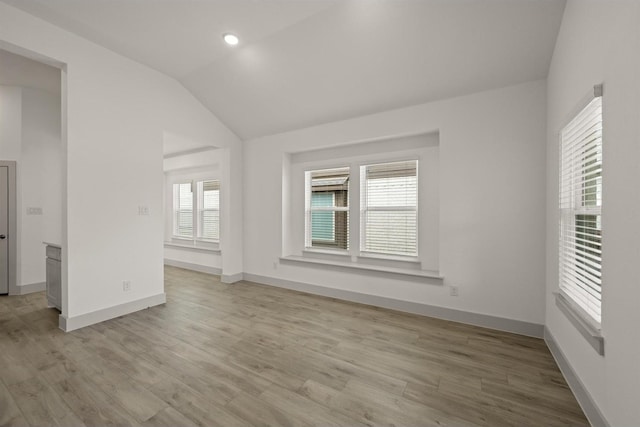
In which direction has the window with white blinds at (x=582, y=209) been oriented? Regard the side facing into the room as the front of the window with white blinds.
to the viewer's left

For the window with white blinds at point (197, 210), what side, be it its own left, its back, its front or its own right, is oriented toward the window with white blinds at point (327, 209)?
left

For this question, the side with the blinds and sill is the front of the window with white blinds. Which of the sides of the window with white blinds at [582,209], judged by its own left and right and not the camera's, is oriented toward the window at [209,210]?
front

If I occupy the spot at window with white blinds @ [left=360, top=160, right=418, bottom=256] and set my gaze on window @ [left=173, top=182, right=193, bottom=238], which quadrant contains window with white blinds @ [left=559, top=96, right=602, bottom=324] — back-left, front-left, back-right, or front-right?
back-left

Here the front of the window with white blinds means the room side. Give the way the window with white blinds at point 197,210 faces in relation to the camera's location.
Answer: facing the viewer and to the left of the viewer

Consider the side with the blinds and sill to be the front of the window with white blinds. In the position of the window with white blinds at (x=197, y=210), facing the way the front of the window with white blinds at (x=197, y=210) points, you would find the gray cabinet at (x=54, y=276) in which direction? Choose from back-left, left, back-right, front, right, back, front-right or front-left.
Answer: front

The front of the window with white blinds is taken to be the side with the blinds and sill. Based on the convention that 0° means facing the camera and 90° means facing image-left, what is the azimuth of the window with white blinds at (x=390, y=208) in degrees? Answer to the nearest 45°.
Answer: approximately 45°

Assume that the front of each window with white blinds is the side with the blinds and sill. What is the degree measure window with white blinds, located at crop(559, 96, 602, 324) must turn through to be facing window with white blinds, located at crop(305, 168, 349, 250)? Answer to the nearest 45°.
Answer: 0° — it already faces it

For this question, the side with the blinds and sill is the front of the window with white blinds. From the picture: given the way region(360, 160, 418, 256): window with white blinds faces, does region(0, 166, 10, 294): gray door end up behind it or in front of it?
in front

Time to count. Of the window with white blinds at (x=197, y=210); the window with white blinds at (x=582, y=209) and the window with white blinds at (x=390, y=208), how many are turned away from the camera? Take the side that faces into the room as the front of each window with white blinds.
0

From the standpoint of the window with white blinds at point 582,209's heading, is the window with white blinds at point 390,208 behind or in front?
in front

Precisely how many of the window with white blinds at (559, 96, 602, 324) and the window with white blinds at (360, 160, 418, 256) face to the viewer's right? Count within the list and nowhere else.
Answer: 0
